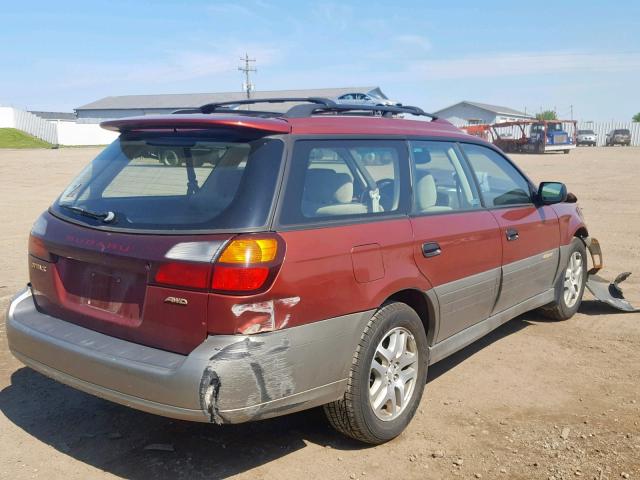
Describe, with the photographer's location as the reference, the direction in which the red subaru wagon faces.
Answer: facing away from the viewer and to the right of the viewer
